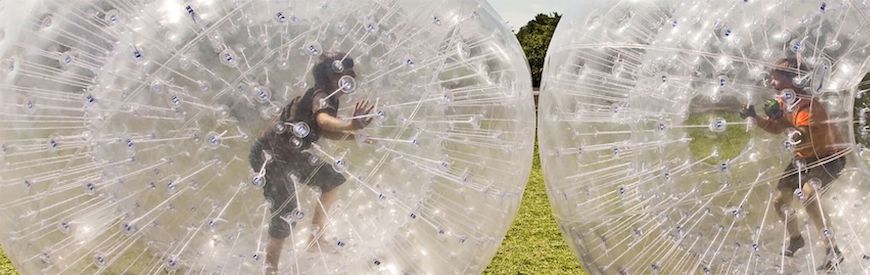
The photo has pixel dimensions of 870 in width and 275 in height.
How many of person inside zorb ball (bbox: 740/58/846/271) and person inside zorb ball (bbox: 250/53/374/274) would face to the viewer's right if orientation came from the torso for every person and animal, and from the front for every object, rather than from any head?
1

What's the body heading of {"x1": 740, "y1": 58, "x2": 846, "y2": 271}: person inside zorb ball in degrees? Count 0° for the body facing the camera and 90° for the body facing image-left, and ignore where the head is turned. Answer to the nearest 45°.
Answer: approximately 90°

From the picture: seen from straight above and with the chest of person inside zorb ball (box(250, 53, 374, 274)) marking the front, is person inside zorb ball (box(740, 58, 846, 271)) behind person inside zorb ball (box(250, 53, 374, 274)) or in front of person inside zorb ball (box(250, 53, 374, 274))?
in front

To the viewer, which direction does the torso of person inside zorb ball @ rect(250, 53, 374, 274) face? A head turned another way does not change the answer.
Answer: to the viewer's right
